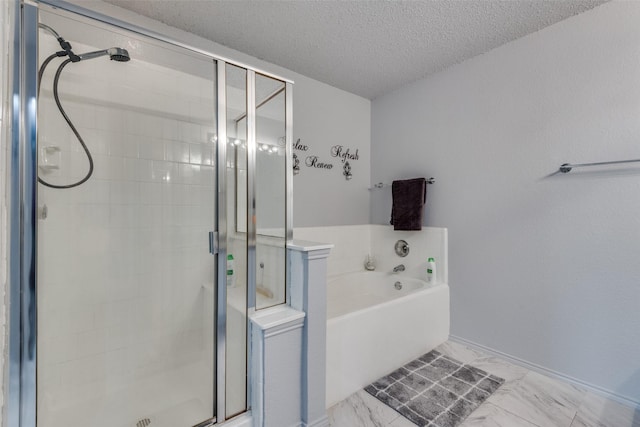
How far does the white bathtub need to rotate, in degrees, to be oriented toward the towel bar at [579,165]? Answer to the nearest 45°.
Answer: approximately 45° to its left

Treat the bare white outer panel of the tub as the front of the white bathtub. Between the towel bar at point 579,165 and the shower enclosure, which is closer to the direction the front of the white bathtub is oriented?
the towel bar

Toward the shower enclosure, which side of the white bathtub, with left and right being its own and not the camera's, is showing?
right

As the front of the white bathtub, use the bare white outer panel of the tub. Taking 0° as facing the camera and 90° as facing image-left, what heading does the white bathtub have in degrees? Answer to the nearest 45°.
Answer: approximately 315°
